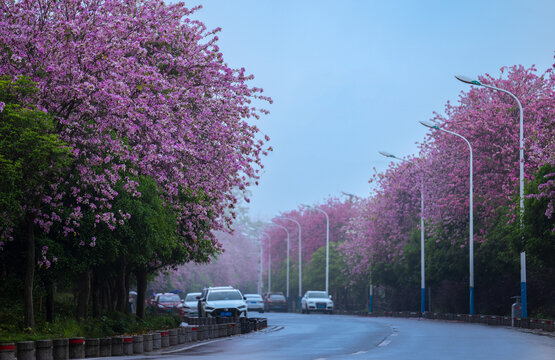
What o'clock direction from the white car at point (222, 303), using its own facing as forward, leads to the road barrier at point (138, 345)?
The road barrier is roughly at 12 o'clock from the white car.

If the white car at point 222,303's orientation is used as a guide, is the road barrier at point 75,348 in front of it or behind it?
in front

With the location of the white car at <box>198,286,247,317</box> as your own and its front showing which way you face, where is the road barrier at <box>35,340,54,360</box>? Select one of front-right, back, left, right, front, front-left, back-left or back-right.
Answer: front

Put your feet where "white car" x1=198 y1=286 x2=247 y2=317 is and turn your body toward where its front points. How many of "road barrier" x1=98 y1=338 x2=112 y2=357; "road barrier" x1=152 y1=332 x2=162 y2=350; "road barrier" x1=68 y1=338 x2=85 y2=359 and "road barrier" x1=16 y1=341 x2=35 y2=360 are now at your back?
0

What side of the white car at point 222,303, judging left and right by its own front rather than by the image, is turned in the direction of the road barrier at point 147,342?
front

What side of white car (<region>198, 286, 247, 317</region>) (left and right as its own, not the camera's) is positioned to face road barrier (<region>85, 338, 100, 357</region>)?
front

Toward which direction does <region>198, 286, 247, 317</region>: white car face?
toward the camera

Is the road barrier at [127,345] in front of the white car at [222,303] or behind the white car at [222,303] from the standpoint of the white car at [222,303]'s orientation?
in front

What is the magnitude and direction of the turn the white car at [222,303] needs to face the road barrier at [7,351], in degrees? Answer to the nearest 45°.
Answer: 0° — it already faces it

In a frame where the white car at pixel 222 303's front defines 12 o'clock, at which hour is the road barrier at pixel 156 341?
The road barrier is roughly at 12 o'clock from the white car.
